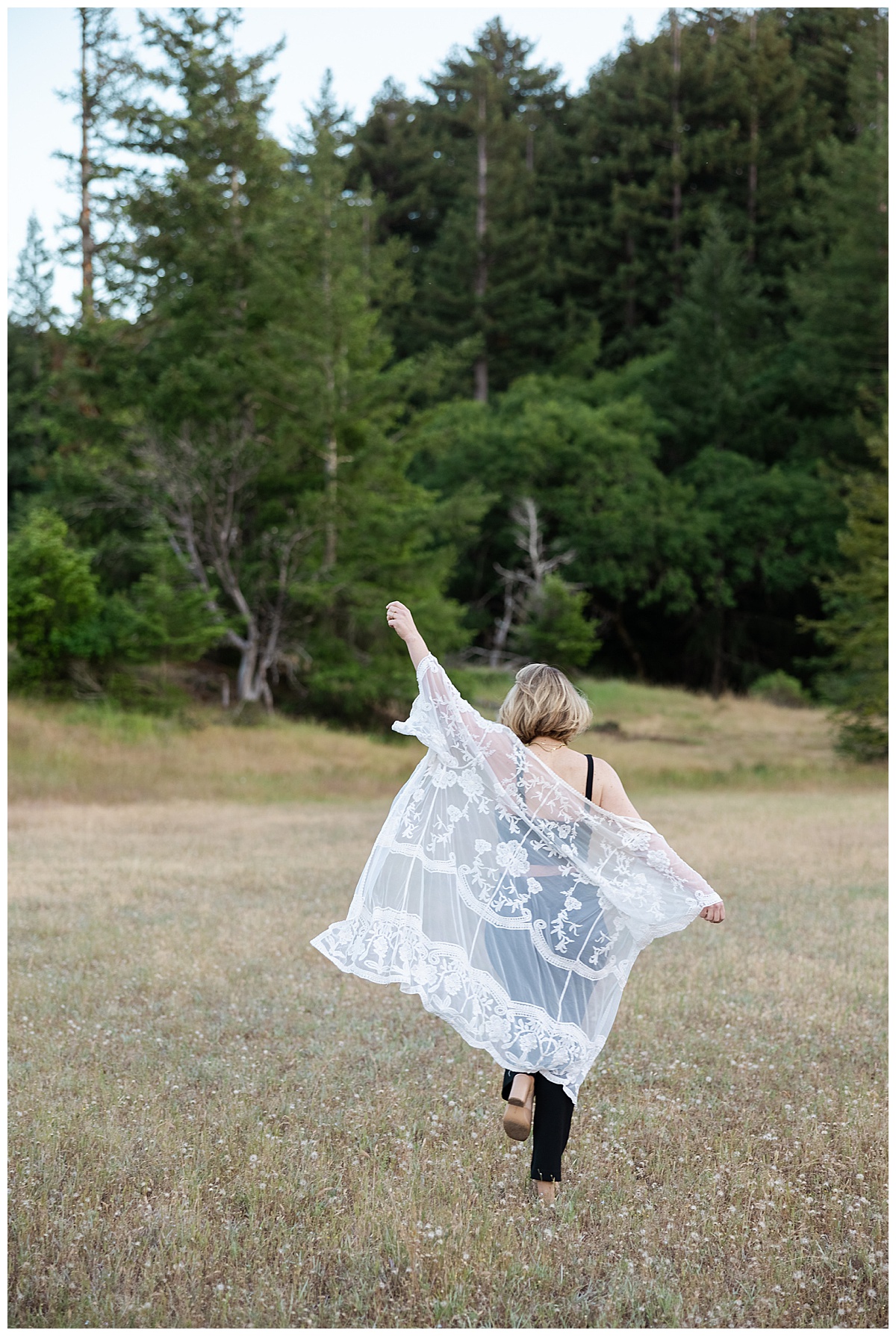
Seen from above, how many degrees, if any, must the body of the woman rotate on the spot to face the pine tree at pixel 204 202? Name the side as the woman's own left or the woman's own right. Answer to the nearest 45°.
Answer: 0° — they already face it

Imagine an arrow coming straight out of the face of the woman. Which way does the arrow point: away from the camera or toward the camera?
away from the camera

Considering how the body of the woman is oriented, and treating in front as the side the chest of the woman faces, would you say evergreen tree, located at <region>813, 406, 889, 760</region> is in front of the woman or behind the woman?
in front

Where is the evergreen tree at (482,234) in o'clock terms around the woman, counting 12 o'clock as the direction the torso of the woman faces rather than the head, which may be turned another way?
The evergreen tree is roughly at 12 o'clock from the woman.

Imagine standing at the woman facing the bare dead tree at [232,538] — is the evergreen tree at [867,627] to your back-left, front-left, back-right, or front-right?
front-right

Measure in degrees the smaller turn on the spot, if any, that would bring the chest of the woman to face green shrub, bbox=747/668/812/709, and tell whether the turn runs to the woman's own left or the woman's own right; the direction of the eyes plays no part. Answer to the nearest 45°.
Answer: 0° — they already face it

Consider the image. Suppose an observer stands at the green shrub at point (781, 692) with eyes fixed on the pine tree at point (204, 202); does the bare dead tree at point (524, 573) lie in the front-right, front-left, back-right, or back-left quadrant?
front-right

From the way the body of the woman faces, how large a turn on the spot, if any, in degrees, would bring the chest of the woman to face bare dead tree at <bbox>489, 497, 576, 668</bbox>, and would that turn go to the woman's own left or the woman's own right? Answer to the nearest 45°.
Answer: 0° — they already face it

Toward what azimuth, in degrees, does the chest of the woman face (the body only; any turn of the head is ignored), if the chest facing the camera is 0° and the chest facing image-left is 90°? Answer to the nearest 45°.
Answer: approximately 180°

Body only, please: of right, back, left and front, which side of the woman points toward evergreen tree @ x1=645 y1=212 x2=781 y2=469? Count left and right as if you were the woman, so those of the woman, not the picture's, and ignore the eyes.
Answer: front

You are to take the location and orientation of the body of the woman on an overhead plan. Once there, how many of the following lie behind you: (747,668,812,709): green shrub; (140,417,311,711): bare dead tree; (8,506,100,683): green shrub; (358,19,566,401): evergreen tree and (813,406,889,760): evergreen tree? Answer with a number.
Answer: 0

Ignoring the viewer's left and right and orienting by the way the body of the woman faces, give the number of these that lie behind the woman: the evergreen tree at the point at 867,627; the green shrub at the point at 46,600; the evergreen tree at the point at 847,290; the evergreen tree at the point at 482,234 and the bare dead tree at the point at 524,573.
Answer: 0

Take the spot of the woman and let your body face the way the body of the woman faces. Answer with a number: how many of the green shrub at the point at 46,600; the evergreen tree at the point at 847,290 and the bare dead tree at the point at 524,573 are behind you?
0

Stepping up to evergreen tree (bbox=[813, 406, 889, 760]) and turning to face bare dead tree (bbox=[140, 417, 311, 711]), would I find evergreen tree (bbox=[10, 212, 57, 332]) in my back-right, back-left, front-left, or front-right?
front-right

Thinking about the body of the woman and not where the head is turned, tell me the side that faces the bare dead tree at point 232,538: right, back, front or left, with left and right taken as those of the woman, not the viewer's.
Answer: front
